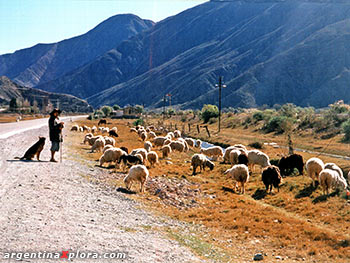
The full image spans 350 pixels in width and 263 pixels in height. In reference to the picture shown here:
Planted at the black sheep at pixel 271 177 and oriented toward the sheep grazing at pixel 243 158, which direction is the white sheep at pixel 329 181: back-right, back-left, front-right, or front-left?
back-right

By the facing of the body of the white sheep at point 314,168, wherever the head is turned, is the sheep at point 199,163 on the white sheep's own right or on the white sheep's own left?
on the white sheep's own left

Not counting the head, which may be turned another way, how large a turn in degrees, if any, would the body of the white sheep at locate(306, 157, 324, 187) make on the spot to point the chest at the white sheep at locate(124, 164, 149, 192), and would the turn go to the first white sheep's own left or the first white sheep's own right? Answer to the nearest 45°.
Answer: approximately 135° to the first white sheep's own left

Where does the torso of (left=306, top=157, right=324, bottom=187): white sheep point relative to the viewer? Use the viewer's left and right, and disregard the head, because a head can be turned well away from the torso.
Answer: facing away from the viewer
